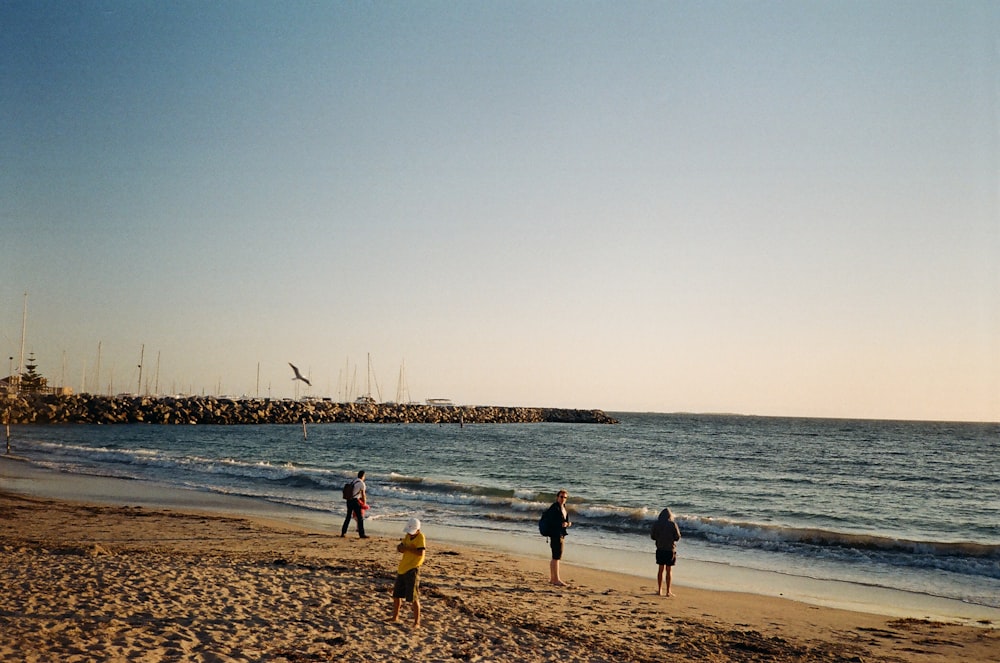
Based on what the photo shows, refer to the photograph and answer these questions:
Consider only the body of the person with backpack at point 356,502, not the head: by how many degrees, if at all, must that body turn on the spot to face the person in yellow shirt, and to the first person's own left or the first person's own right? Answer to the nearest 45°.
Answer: approximately 90° to the first person's own right

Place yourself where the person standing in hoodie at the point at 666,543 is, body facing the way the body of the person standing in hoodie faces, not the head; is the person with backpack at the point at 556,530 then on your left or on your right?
on your left

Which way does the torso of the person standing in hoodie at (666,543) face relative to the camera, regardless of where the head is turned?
away from the camera

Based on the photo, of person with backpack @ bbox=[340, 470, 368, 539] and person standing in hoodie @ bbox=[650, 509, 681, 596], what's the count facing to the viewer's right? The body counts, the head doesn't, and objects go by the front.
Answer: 1

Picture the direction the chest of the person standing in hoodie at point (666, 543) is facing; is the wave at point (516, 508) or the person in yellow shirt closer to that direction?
the wave

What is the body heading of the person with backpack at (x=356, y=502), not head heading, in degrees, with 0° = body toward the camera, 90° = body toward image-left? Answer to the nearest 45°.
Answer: approximately 270°

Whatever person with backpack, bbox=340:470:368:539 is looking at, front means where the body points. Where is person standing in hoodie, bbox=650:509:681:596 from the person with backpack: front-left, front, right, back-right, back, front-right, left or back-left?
front-right

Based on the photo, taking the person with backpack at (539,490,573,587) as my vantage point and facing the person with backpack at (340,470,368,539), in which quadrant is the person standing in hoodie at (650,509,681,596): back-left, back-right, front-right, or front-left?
back-right

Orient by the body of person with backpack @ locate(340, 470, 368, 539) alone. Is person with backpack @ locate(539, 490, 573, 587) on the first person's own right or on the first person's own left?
on the first person's own right
